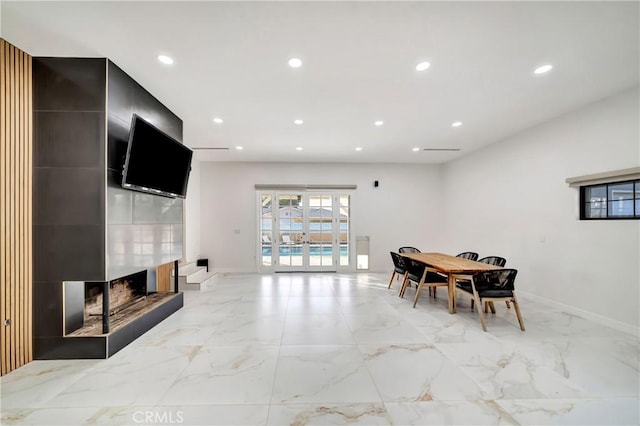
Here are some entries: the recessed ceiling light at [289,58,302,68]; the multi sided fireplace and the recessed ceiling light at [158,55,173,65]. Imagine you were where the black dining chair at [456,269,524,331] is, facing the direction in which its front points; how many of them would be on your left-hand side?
3

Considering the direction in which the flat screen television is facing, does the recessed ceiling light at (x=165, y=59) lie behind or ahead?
ahead

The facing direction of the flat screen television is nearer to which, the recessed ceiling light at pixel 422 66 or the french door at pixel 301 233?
the recessed ceiling light

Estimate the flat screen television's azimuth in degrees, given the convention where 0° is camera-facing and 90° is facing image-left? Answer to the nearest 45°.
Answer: approximately 315°

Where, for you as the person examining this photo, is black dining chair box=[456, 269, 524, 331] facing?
facing away from the viewer and to the left of the viewer

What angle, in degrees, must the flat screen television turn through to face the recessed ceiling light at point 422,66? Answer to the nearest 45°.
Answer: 0° — it already faces it

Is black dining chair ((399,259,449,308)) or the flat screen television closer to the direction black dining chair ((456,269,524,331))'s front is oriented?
the black dining chair

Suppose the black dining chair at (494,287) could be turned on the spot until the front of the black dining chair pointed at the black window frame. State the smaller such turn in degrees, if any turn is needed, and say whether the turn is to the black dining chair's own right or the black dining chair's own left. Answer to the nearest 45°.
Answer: approximately 90° to the black dining chair's own right

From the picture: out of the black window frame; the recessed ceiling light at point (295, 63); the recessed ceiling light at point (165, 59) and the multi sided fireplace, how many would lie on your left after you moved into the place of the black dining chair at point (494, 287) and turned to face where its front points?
3

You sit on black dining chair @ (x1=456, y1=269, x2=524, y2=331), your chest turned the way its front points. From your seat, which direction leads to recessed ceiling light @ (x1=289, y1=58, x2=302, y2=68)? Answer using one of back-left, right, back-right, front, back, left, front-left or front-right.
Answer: left

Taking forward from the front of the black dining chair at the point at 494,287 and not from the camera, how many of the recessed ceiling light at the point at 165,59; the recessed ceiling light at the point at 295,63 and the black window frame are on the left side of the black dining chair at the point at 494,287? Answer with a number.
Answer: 2

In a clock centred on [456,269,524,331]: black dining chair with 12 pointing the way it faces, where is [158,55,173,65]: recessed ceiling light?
The recessed ceiling light is roughly at 9 o'clock from the black dining chair.
